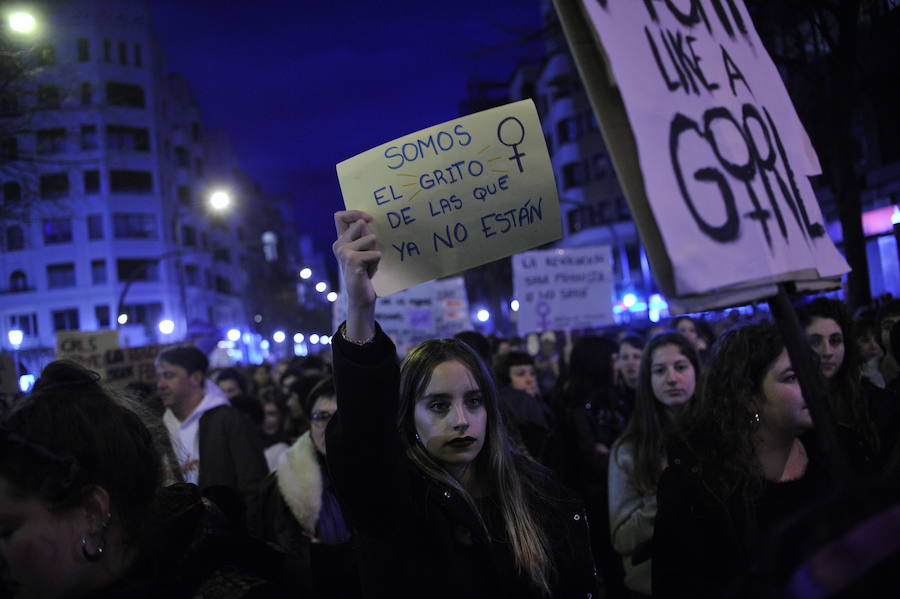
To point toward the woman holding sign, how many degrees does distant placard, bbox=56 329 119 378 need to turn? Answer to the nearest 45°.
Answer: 0° — it already faces them

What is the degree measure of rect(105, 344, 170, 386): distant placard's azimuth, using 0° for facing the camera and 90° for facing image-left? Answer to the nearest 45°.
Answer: approximately 0°

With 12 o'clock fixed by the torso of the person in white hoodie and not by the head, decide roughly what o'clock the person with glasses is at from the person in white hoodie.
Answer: The person with glasses is roughly at 10 o'clock from the person in white hoodie.

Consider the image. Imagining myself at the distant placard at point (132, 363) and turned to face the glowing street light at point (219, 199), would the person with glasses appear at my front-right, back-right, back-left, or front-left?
back-right

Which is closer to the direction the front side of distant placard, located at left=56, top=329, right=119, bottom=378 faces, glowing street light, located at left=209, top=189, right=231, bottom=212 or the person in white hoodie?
the person in white hoodie

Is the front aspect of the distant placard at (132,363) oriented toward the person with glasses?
yes

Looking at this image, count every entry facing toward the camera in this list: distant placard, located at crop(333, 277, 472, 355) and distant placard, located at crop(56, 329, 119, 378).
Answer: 2

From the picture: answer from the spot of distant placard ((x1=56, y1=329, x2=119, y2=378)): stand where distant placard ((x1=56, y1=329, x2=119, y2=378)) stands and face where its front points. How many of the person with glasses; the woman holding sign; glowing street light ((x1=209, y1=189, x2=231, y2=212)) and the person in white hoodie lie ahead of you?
3

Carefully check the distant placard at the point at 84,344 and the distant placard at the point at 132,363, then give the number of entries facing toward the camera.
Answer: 2
